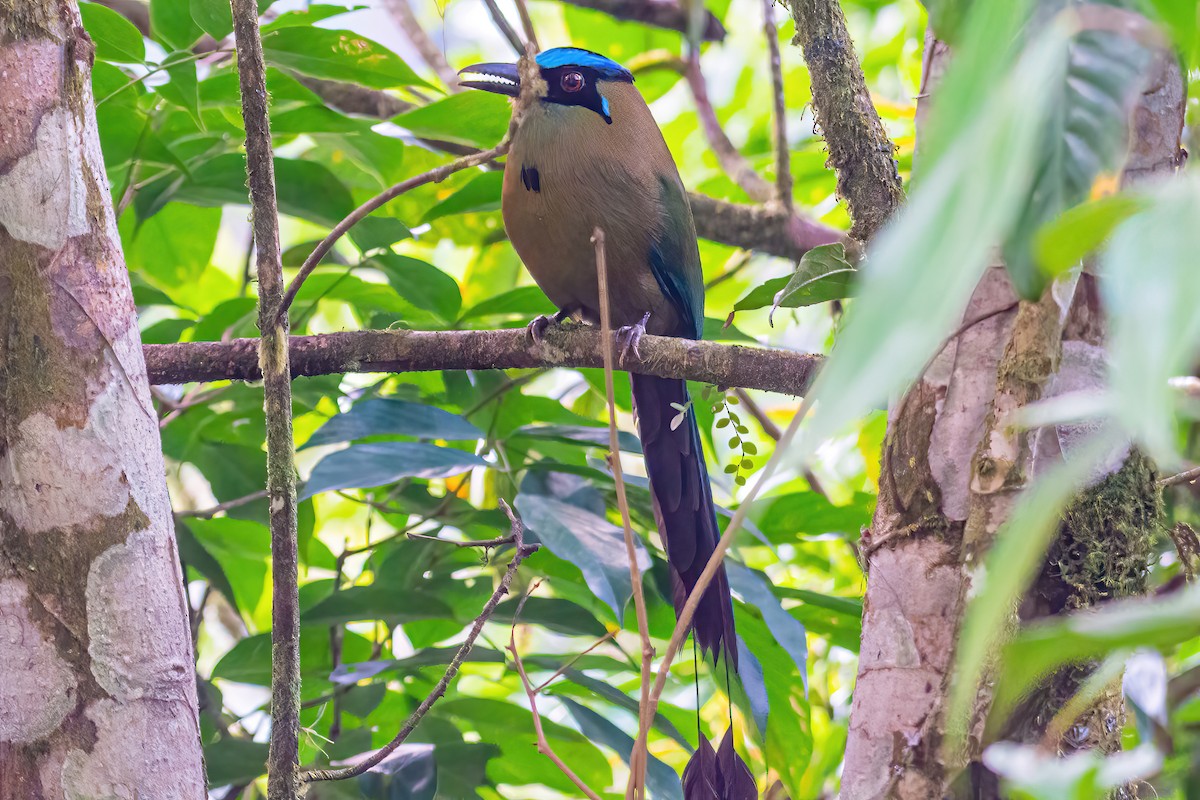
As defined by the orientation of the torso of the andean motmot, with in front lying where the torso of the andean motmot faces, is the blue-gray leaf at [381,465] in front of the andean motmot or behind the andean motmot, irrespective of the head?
in front

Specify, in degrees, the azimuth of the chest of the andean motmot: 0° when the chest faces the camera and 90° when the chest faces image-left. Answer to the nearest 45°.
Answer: approximately 45°

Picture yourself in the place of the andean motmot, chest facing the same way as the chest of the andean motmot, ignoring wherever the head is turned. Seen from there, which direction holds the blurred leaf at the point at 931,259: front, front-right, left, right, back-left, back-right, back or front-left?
front-left

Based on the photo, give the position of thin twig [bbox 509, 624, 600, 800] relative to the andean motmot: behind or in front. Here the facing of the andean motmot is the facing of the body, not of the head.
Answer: in front

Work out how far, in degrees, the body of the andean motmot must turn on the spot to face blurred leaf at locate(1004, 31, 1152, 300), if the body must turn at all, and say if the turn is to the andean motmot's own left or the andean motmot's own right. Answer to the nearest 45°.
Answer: approximately 45° to the andean motmot's own left

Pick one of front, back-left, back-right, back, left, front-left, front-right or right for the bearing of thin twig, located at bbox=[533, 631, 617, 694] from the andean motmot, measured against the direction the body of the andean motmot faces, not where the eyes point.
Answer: front-left
